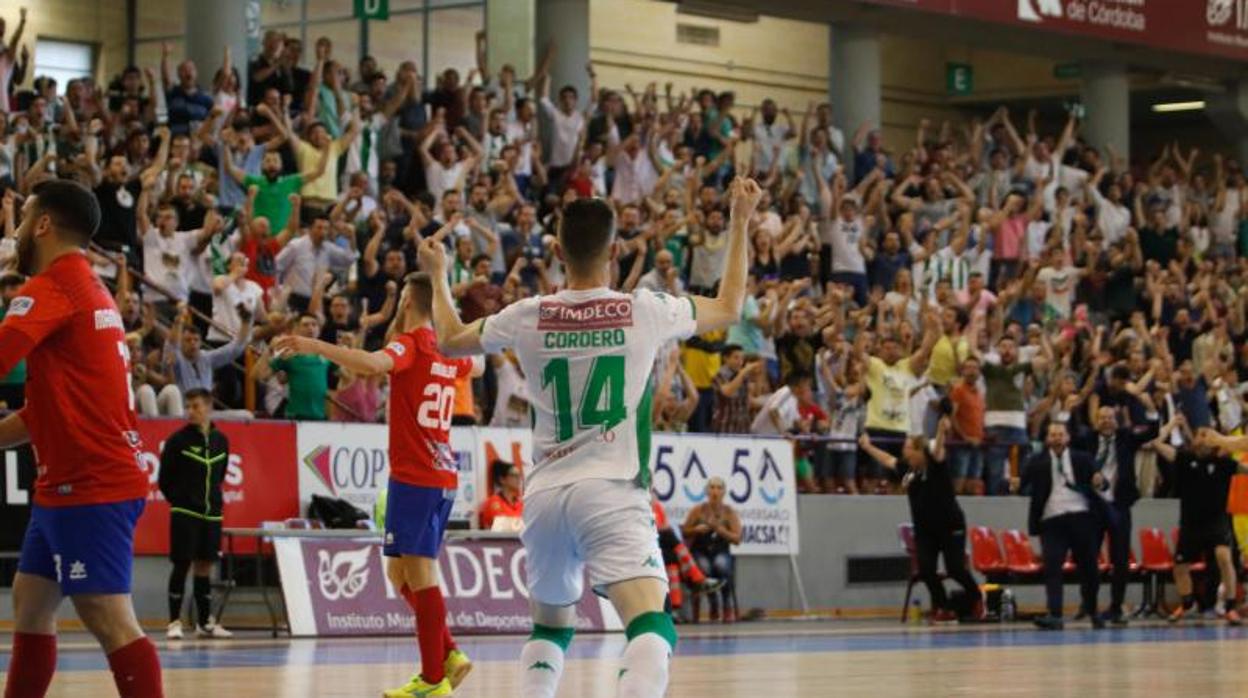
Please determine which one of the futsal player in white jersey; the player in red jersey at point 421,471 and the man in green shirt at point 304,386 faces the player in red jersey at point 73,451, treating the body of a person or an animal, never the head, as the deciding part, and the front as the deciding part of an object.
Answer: the man in green shirt

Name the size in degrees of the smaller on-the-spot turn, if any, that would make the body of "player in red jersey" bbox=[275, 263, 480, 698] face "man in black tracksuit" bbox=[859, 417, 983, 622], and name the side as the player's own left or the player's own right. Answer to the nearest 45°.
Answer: approximately 90° to the player's own right

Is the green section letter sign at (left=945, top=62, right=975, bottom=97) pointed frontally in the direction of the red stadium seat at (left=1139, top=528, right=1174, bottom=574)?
yes

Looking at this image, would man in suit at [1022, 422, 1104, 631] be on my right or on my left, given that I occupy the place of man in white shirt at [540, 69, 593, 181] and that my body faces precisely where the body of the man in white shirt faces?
on my left

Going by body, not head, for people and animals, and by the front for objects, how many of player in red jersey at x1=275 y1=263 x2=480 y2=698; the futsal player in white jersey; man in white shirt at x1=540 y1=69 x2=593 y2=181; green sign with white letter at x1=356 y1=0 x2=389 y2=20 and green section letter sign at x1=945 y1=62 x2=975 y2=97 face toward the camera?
3

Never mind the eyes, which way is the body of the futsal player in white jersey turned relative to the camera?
away from the camera

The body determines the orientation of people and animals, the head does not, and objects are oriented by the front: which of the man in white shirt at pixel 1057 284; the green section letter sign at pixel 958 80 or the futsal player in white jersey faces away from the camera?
the futsal player in white jersey

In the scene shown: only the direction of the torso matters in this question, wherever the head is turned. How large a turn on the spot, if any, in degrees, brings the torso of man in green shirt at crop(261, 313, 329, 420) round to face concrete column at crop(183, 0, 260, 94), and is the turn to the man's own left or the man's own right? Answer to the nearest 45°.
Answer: approximately 180°

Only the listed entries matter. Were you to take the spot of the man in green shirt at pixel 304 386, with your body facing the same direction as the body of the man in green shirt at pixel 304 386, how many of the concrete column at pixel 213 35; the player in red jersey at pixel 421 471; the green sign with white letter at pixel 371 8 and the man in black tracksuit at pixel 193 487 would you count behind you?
2

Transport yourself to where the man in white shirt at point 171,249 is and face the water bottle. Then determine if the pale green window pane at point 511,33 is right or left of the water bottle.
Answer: left

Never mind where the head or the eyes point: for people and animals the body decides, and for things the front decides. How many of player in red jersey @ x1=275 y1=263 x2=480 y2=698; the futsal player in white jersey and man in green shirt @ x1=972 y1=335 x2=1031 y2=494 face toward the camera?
1

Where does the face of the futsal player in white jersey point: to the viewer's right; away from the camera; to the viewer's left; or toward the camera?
away from the camera

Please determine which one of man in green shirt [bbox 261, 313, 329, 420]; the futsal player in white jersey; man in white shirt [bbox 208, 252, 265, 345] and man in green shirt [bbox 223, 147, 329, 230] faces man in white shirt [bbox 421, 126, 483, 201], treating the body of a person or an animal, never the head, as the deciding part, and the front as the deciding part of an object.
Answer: the futsal player in white jersey

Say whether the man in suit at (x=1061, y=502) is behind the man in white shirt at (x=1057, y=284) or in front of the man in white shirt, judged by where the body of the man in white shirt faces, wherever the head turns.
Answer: in front
